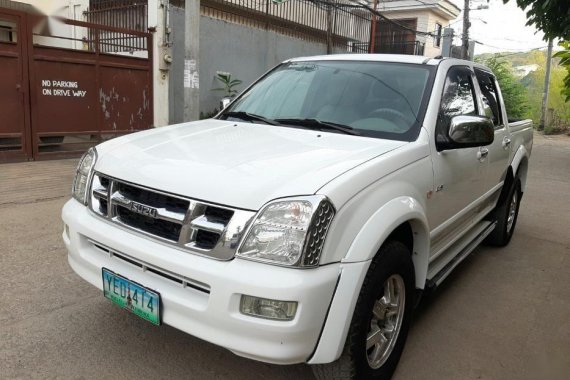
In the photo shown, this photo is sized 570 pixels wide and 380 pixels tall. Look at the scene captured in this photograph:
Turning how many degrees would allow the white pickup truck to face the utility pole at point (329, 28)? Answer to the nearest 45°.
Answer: approximately 135° to its right

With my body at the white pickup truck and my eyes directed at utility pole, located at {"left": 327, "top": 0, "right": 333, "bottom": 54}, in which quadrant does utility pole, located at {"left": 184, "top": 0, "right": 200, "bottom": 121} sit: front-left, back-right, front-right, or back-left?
front-left

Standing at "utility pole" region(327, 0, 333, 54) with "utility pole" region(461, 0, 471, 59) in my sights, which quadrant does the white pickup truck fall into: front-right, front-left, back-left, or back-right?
back-right

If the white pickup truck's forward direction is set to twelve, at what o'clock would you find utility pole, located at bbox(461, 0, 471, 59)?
The utility pole is roughly at 5 o'clock from the white pickup truck.

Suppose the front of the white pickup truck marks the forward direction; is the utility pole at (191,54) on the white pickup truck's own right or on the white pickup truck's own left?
on the white pickup truck's own right

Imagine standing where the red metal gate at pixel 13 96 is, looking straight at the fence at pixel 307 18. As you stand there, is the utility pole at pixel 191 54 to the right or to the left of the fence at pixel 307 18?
right

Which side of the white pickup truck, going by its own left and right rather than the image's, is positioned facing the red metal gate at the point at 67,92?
right

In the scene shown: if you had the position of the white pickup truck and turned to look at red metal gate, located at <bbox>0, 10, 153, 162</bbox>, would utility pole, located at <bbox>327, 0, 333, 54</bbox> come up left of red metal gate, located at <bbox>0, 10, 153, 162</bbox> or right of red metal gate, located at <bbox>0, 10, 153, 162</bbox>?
right

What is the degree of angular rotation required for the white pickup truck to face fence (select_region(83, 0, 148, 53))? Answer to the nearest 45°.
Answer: approximately 90° to its right

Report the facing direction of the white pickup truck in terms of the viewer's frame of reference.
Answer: facing the viewer and to the left of the viewer

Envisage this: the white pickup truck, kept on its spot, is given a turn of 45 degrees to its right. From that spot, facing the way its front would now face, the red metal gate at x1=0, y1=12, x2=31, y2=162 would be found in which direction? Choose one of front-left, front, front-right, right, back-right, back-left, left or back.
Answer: front-right
